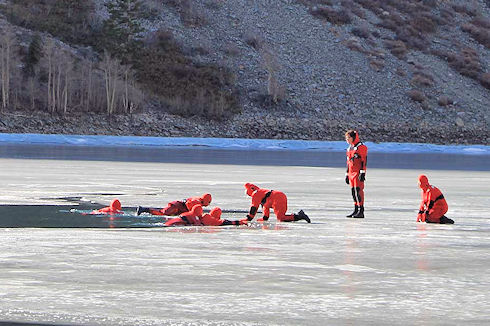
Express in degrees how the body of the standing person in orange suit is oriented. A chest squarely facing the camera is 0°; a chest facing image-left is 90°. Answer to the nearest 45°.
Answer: approximately 45°

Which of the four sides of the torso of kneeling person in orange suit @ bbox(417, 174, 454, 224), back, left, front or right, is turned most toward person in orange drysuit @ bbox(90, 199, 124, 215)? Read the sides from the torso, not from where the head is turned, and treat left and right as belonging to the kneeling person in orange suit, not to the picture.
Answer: front

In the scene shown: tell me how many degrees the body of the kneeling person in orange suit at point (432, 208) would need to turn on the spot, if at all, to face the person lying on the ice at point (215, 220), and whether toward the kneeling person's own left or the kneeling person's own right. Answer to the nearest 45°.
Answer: approximately 45° to the kneeling person's own left

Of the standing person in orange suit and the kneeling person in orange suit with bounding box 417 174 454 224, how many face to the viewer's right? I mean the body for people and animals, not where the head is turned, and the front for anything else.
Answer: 0

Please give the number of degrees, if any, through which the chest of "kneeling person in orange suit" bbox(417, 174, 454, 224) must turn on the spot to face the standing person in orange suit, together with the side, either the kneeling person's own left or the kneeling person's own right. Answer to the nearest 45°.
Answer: approximately 45° to the kneeling person's own right

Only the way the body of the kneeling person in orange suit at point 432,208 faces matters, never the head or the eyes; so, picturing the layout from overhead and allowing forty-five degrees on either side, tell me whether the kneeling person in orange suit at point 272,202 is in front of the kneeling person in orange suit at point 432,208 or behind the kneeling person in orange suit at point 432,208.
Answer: in front

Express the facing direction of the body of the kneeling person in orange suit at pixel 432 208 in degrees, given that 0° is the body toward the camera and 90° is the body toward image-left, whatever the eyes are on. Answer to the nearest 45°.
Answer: approximately 90°
